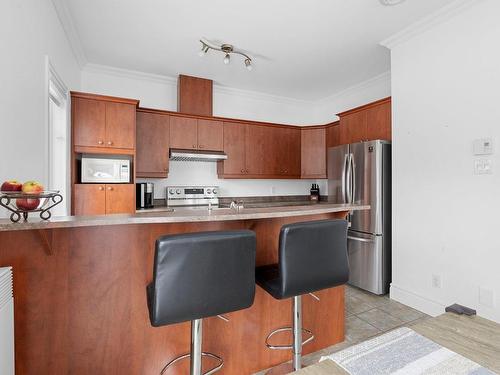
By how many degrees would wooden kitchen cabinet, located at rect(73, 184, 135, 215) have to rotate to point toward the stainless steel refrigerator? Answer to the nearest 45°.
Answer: approximately 45° to its left

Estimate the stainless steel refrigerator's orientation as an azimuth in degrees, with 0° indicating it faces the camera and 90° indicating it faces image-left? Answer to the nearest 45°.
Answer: approximately 45°

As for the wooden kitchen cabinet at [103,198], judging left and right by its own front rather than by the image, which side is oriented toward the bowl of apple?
front

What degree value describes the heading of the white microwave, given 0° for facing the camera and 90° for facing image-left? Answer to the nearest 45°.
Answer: approximately 0°

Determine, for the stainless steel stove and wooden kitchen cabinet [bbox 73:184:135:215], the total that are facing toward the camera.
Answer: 2

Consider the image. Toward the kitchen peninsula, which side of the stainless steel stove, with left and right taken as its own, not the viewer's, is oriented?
front

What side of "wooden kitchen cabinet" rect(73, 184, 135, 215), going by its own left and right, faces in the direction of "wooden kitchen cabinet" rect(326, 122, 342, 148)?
left

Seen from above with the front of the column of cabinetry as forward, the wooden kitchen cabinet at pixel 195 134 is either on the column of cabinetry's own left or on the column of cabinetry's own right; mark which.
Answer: on the column of cabinetry's own left

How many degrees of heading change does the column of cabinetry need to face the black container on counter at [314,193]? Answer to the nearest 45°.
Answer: approximately 90° to its left

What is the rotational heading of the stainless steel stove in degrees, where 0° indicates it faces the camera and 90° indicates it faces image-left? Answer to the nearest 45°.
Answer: approximately 0°

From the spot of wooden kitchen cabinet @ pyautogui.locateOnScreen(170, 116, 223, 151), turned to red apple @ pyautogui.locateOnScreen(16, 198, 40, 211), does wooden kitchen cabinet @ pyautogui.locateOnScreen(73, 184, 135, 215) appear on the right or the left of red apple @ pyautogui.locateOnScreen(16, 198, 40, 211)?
right

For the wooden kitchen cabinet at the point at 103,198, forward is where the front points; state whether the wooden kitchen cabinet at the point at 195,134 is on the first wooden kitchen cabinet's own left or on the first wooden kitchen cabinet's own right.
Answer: on the first wooden kitchen cabinet's own left

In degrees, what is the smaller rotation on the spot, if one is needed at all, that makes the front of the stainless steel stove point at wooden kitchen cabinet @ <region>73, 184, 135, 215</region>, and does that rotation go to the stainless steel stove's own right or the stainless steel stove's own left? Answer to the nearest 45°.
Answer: approximately 45° to the stainless steel stove's own right

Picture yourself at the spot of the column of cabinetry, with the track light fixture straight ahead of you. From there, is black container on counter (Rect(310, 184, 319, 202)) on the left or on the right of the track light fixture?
left
